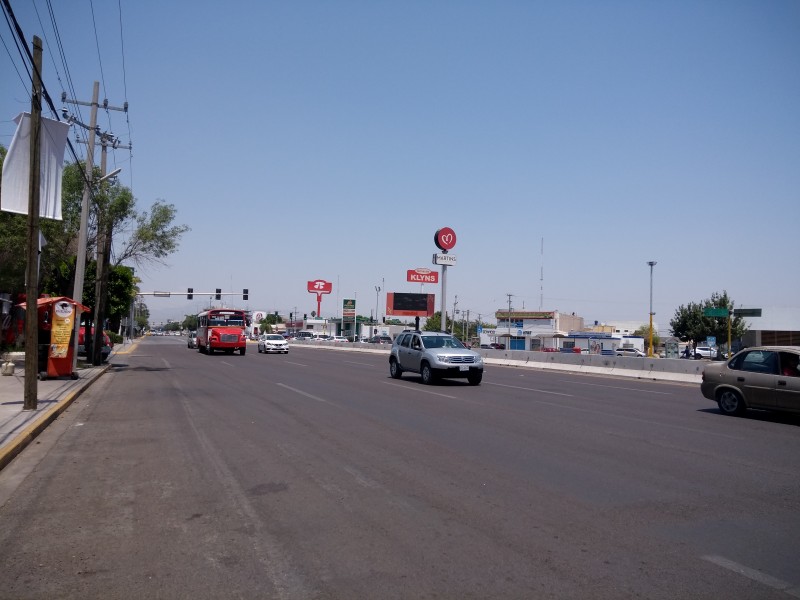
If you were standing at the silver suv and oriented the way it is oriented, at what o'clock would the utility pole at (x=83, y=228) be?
The utility pole is roughly at 5 o'clock from the silver suv.

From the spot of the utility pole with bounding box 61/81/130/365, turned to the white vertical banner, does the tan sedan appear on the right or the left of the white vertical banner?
left

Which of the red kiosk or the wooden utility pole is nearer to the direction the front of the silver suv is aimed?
the wooden utility pole

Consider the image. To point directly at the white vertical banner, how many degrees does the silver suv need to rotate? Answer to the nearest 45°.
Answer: approximately 90° to its right

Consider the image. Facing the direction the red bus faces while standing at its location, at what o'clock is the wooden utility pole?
The wooden utility pole is roughly at 12 o'clock from the red bus.

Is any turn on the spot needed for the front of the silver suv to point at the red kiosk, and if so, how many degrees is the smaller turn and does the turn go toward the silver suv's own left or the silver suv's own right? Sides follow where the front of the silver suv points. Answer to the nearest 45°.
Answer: approximately 135° to the silver suv's own right

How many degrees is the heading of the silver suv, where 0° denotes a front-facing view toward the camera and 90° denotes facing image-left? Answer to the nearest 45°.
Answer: approximately 315°

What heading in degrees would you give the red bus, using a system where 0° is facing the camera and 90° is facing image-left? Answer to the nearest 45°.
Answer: approximately 0°

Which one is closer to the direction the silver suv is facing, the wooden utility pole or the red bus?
the wooden utility pole

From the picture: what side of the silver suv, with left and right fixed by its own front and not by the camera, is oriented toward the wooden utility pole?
right

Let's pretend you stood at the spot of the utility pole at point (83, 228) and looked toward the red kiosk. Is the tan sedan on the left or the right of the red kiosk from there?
left
